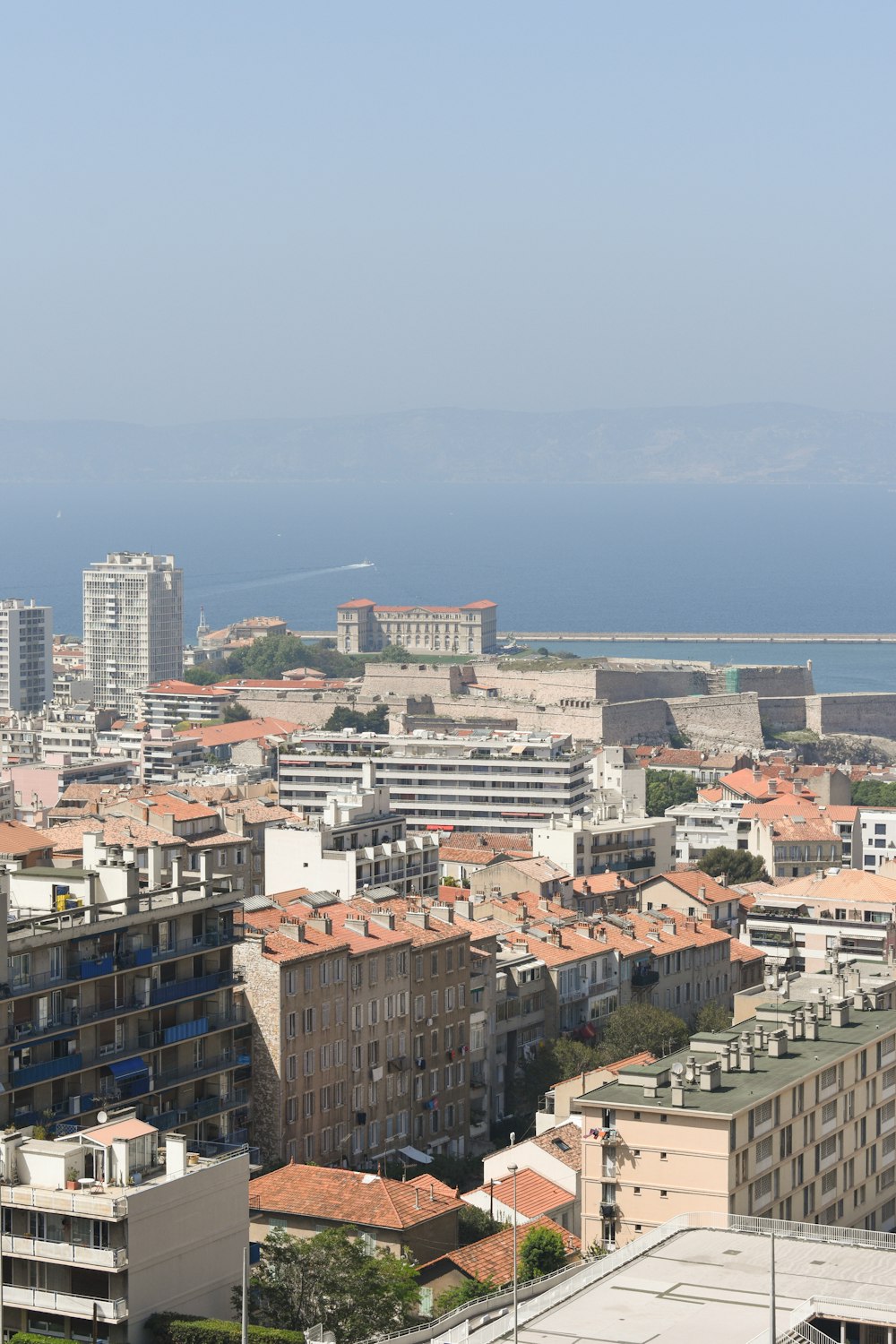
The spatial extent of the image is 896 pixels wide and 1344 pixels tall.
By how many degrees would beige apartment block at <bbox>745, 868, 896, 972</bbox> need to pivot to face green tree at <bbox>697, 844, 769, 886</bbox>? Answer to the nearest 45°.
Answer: approximately 180°

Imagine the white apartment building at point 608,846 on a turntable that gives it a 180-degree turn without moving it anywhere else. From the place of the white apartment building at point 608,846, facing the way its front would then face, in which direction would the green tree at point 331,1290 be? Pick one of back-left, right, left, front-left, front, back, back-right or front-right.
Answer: back-left

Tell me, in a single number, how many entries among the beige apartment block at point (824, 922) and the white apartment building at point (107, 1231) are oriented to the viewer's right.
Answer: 0

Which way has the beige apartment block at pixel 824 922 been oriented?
toward the camera

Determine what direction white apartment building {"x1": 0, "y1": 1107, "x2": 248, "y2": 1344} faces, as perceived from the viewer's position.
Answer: facing the viewer and to the left of the viewer

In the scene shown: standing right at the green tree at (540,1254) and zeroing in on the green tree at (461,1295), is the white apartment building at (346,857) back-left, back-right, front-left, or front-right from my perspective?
back-right

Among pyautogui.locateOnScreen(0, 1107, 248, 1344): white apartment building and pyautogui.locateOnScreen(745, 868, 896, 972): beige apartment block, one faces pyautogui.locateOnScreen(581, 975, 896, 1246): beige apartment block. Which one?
pyautogui.locateOnScreen(745, 868, 896, 972): beige apartment block

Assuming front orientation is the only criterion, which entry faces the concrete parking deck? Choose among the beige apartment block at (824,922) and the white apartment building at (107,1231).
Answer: the beige apartment block

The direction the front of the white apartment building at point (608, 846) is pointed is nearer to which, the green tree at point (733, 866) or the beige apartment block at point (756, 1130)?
the beige apartment block

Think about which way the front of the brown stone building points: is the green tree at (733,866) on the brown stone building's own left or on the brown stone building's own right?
on the brown stone building's own left

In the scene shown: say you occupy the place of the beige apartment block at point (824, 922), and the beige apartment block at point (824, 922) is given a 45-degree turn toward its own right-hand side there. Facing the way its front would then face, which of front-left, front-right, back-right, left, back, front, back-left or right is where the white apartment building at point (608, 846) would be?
right
